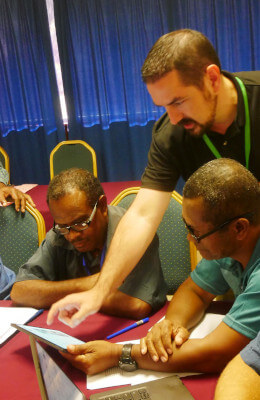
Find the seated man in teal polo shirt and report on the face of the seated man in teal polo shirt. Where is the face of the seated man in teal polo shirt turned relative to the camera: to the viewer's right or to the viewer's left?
to the viewer's left

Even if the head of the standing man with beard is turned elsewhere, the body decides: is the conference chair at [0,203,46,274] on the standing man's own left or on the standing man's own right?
on the standing man's own right

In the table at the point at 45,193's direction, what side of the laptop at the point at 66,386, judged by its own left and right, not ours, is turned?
left

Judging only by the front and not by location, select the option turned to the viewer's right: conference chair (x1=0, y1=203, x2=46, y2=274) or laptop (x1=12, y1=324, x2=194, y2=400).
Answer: the laptop

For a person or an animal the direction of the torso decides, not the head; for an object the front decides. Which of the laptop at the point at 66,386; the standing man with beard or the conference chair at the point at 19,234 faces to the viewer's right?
the laptop

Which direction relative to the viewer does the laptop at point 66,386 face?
to the viewer's right
